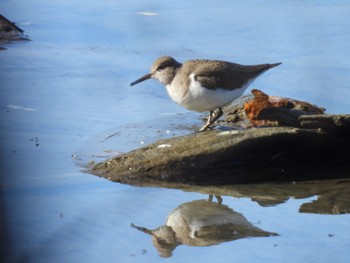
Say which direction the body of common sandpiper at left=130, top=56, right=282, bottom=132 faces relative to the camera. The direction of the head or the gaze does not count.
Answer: to the viewer's left

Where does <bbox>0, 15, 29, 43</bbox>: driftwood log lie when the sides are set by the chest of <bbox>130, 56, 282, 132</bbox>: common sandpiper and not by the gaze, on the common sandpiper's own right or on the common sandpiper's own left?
on the common sandpiper's own right
